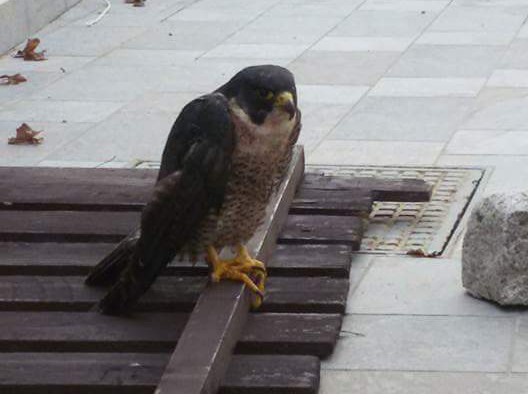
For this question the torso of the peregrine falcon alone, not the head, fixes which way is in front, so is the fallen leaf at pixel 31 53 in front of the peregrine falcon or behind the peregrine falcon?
behind

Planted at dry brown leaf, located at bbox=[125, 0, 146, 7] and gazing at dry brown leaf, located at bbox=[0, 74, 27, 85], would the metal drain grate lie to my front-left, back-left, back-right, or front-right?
front-left

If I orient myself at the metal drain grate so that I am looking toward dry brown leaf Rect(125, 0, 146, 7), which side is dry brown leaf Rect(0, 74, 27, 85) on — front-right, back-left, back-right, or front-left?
front-left

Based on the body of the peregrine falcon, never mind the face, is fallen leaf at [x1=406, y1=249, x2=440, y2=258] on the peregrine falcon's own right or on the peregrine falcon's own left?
on the peregrine falcon's own left

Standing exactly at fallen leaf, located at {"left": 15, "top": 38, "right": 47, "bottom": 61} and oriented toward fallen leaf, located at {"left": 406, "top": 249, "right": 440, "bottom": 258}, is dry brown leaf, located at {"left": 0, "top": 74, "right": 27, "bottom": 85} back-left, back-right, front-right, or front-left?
front-right

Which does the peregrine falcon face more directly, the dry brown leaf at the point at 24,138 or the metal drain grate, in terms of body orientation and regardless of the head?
the metal drain grate

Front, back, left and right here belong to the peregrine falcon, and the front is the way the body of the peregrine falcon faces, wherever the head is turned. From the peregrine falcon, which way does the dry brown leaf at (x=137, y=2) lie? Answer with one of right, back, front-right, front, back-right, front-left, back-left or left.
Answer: back-left

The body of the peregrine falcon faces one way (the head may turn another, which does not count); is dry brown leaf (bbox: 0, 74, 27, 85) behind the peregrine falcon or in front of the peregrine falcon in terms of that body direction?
behind

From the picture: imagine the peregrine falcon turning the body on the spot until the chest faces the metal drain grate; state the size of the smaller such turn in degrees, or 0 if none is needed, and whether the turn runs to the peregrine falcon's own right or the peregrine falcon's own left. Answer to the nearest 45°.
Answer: approximately 90° to the peregrine falcon's own left
